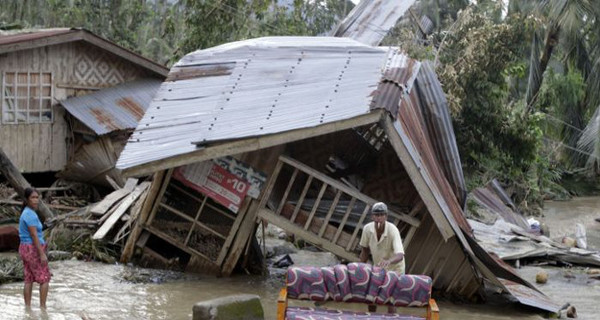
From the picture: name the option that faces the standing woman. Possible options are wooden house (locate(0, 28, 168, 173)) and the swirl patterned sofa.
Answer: the wooden house

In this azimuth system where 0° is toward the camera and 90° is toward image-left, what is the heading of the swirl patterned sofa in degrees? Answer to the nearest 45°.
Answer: approximately 0°

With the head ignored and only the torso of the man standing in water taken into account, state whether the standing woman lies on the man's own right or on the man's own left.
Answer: on the man's own right

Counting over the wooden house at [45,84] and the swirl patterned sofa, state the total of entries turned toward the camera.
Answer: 2

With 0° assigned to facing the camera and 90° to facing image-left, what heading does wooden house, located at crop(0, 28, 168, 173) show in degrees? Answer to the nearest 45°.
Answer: approximately 0°

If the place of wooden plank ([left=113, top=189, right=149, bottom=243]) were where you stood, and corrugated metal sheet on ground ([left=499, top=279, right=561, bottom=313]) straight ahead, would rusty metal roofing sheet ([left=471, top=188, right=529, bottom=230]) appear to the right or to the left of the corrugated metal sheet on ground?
left
